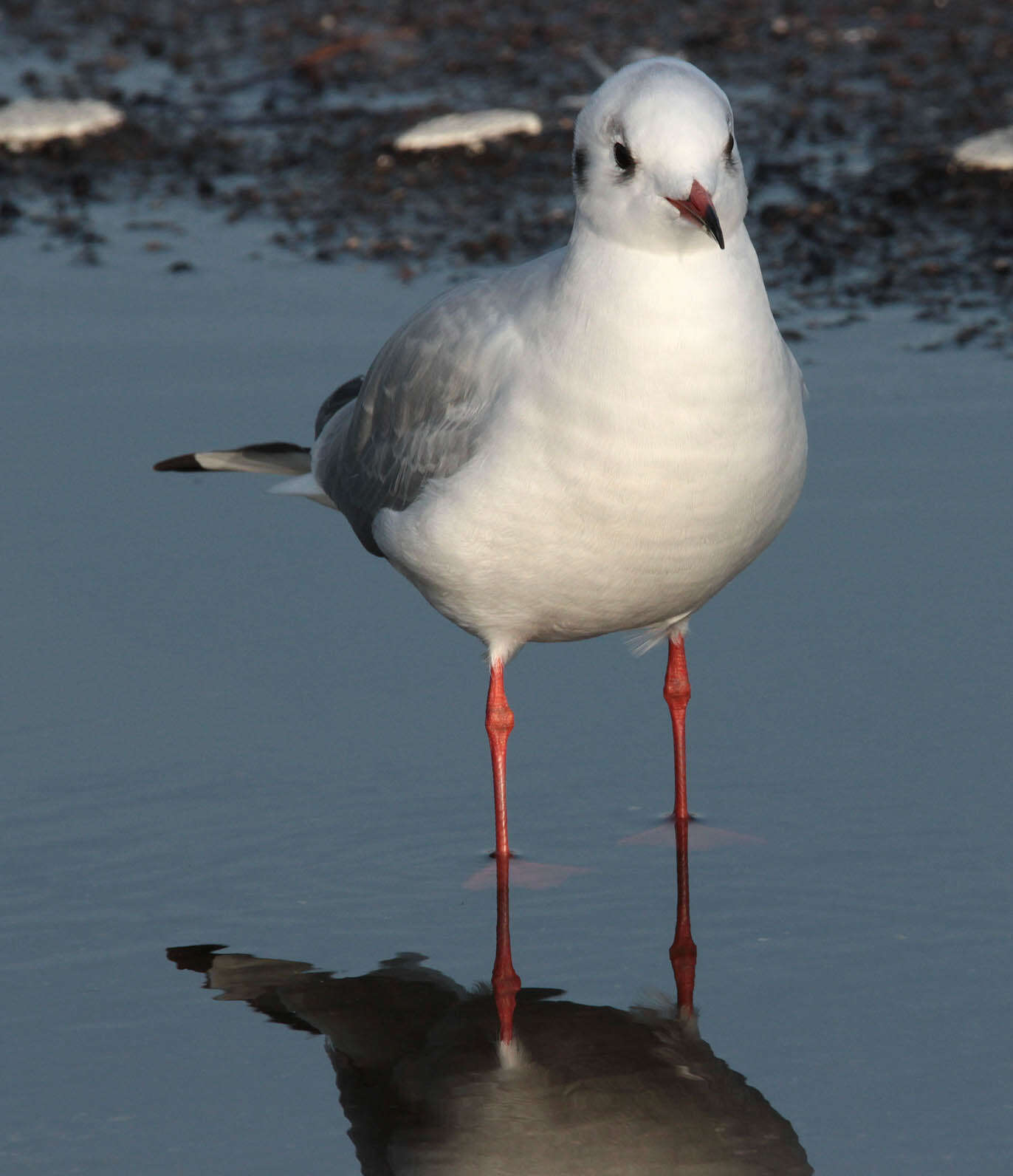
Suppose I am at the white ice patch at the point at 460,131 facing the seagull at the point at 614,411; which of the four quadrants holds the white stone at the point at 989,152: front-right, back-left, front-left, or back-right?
front-left

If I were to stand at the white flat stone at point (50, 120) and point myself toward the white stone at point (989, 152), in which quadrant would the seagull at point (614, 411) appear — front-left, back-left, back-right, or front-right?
front-right

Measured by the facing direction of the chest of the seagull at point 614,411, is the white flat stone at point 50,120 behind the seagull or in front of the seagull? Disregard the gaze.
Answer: behind

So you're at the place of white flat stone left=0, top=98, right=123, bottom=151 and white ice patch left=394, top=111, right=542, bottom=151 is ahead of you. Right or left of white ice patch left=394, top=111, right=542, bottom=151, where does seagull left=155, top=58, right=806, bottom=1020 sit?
right

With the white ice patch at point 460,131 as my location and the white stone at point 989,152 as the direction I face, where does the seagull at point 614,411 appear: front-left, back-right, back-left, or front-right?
front-right

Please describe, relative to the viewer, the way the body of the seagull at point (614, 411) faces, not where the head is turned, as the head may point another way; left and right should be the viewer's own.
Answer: facing the viewer and to the right of the viewer

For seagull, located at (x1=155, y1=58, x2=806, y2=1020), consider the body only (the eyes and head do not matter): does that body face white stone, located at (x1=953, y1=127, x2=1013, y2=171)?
no

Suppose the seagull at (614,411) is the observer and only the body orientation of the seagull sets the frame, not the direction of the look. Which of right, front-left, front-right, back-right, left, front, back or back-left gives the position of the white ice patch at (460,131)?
back-left
